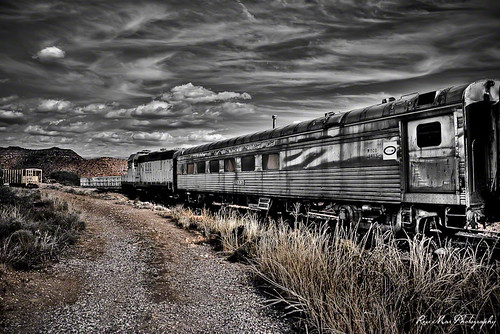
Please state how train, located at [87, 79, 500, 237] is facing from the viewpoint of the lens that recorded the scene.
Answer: facing away from the viewer and to the left of the viewer
